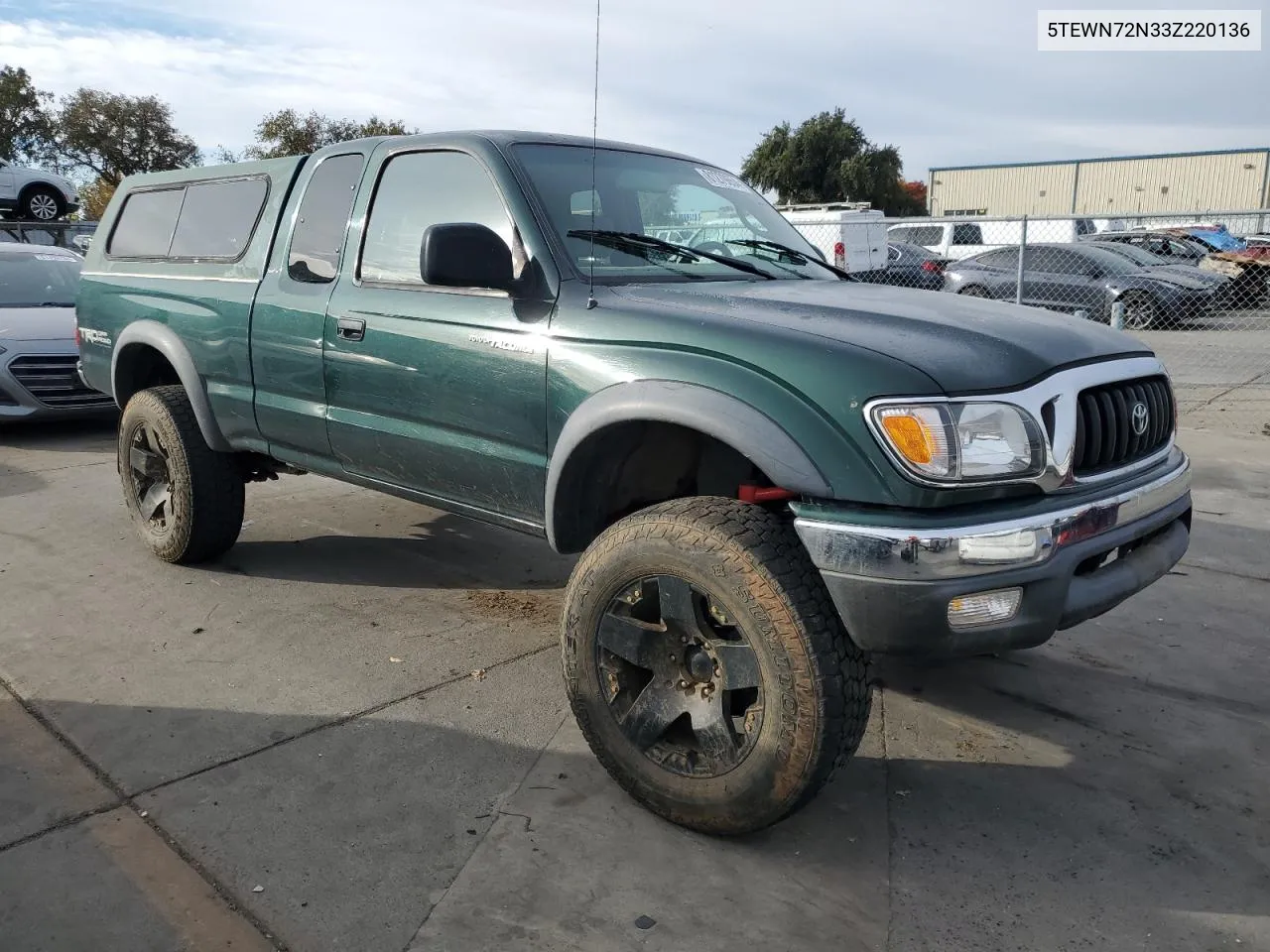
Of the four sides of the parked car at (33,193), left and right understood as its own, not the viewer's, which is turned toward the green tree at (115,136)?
left

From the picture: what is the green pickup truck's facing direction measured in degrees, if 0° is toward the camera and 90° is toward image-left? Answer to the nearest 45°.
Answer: approximately 315°

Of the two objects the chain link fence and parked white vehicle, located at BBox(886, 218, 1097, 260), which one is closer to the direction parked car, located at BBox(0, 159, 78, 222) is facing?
the parked white vehicle

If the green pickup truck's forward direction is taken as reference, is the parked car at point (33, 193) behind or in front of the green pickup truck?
behind

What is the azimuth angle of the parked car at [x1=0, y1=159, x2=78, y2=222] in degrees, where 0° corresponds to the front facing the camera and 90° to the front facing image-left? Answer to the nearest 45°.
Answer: approximately 270°

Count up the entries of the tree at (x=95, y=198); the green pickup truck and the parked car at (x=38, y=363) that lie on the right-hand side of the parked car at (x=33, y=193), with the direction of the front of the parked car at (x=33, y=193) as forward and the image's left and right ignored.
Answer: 2

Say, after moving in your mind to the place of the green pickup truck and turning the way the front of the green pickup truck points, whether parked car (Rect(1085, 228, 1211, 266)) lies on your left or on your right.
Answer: on your left

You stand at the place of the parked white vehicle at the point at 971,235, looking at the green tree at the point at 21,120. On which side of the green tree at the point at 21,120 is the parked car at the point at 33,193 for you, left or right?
left

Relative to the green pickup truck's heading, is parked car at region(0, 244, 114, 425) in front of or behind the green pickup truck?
behind

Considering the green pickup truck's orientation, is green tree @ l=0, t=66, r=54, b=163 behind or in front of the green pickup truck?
behind

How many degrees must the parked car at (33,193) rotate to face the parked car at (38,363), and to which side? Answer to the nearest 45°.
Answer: approximately 90° to its right
